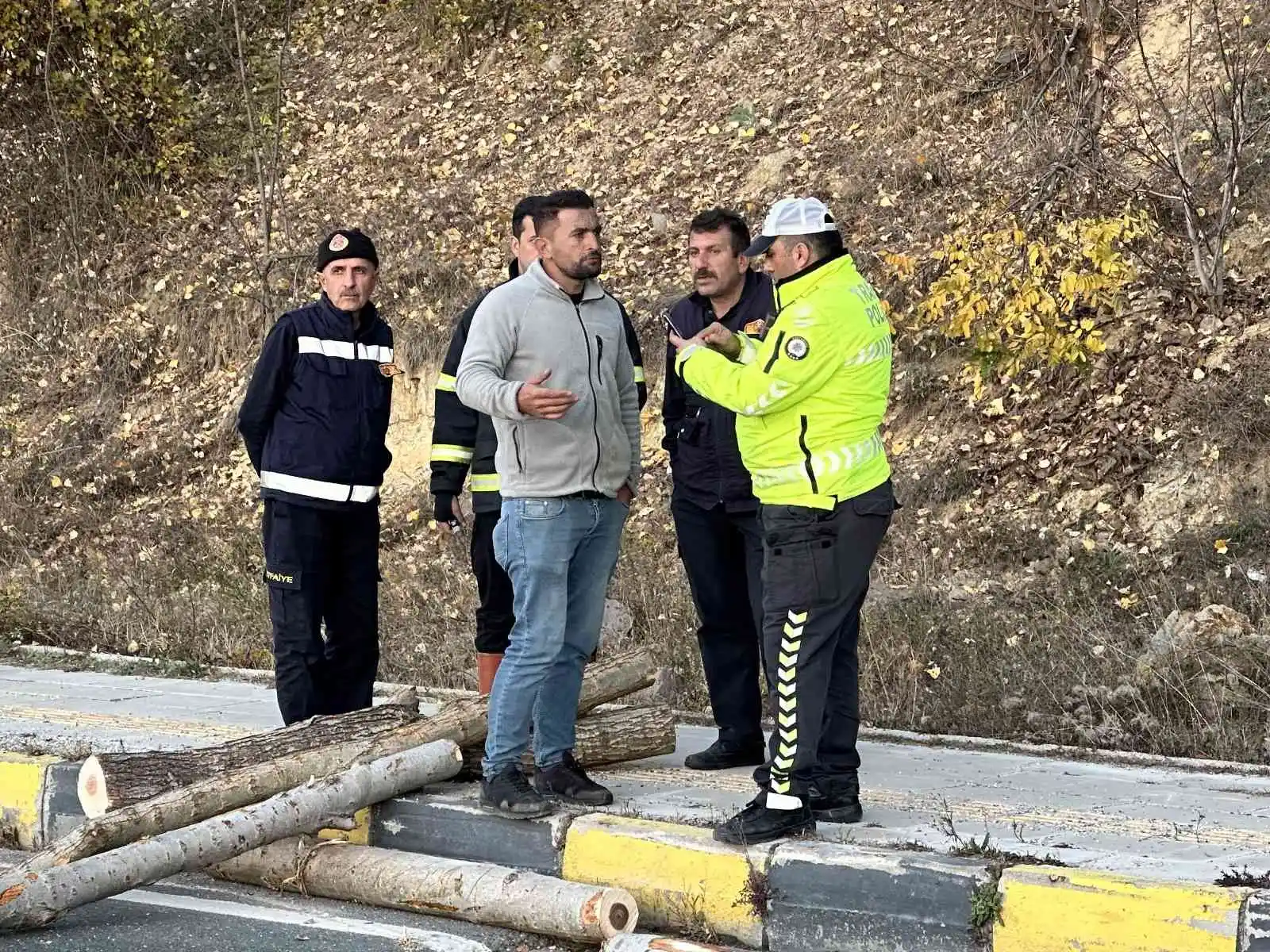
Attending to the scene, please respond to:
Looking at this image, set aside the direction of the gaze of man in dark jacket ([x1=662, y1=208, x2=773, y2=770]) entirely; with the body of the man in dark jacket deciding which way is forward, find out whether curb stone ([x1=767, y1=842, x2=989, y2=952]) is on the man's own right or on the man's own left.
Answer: on the man's own left

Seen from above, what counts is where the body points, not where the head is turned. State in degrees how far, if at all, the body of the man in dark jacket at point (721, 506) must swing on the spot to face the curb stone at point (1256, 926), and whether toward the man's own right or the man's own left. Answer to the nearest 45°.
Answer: approximately 90° to the man's own left

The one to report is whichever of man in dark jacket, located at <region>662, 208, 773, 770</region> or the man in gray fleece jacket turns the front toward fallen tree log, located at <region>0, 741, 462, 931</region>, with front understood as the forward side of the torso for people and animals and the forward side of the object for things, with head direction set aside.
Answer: the man in dark jacket

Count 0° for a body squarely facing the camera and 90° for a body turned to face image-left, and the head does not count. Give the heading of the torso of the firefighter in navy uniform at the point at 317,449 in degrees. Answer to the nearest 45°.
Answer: approximately 315°

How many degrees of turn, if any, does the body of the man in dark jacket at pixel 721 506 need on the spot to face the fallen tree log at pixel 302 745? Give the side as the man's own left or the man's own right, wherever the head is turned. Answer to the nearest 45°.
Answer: approximately 45° to the man's own right

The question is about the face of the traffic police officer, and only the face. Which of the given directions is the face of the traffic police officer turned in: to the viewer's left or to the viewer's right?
to the viewer's left
